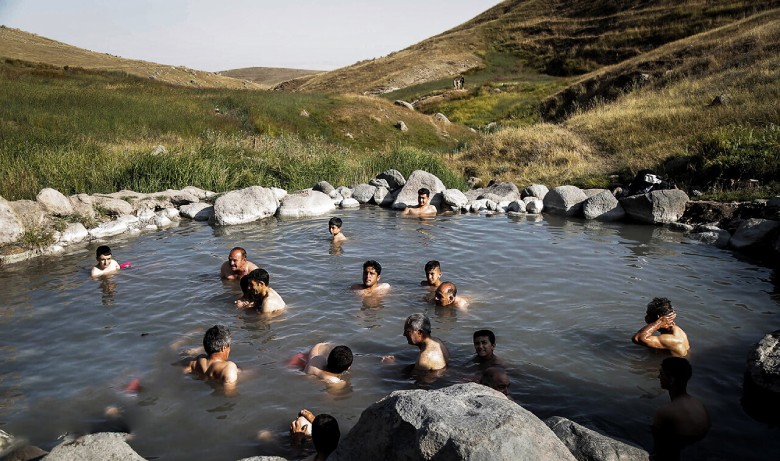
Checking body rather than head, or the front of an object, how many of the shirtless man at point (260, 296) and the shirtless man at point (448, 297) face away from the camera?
0

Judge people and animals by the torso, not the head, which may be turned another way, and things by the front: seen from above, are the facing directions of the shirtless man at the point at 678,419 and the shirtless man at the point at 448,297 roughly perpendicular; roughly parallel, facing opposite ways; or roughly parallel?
roughly perpendicular

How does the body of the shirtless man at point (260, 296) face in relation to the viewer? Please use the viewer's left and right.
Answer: facing to the left of the viewer

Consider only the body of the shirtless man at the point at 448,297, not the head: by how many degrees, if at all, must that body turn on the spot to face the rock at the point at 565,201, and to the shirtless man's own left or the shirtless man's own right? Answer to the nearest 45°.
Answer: approximately 135° to the shirtless man's own right

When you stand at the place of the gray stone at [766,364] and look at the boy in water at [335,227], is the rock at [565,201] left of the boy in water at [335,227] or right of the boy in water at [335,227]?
right

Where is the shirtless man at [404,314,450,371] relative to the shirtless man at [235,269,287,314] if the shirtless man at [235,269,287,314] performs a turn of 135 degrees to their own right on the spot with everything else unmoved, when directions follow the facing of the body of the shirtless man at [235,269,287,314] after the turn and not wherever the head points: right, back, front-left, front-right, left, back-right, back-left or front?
right

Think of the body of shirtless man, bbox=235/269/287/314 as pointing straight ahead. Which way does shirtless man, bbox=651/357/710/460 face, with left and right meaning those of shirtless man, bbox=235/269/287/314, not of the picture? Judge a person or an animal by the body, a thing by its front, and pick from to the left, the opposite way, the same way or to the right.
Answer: to the right

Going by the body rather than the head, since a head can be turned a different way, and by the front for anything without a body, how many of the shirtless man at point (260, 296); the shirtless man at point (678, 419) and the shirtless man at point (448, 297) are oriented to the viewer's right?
0

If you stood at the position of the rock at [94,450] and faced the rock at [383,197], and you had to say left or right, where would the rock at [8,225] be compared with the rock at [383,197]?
left

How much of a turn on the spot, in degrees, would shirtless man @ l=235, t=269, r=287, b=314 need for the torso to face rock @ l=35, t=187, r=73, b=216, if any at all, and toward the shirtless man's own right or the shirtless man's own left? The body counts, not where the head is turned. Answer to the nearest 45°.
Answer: approximately 45° to the shirtless man's own right

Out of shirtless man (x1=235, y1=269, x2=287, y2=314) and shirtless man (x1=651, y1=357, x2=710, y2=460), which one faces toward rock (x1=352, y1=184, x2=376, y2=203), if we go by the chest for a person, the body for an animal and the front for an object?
shirtless man (x1=651, y1=357, x2=710, y2=460)

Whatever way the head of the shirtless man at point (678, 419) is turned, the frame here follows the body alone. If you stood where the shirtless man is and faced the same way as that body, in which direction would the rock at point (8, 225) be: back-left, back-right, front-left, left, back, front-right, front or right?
front-left

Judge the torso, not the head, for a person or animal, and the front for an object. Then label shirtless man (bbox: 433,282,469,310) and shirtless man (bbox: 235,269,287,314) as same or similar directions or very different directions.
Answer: same or similar directions

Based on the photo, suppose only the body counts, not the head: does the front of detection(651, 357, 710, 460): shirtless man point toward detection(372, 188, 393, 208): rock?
yes

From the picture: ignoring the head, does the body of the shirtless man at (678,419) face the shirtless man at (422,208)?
yes

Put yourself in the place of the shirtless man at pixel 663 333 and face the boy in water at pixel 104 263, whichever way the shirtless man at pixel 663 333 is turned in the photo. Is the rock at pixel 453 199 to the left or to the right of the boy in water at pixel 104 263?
right
